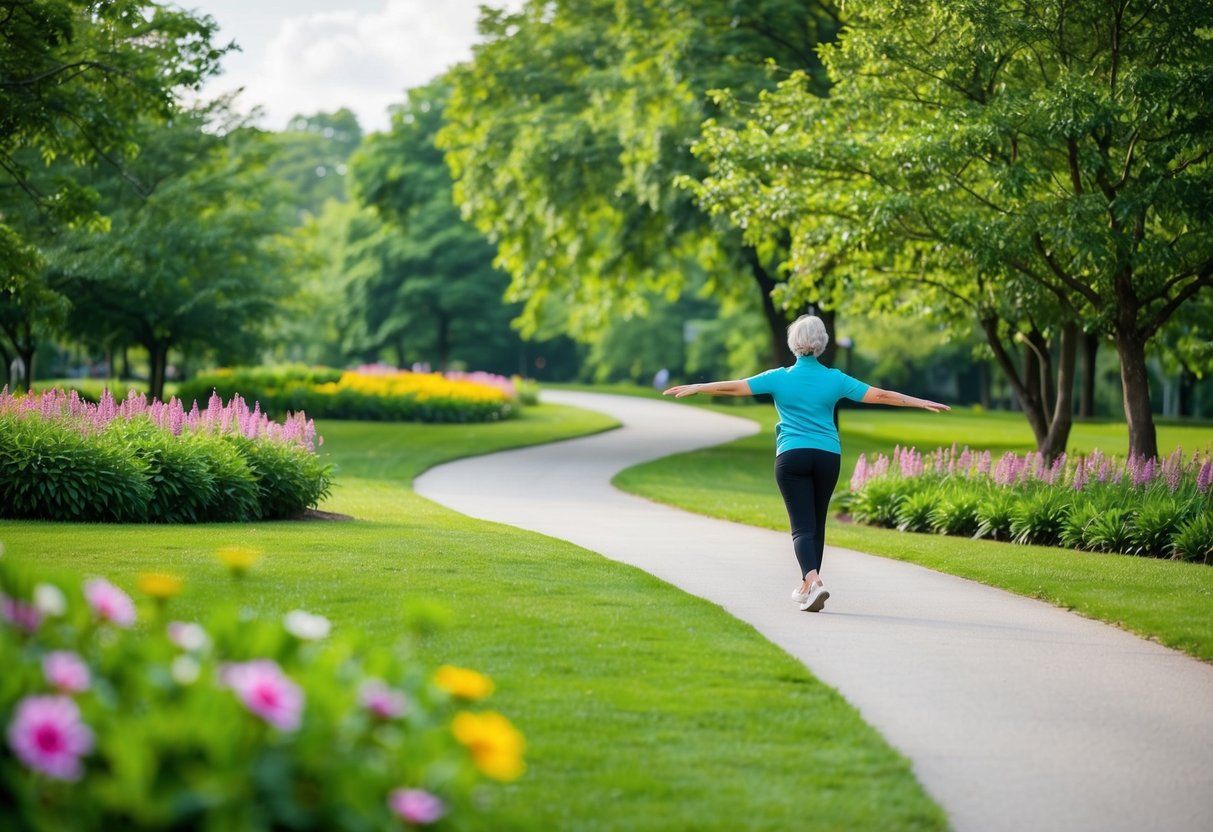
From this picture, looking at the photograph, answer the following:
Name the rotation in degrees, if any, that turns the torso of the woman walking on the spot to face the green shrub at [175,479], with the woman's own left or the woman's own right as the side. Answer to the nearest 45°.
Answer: approximately 45° to the woman's own left

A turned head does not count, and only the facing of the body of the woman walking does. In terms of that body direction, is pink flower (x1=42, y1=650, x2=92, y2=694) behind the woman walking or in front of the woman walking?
behind

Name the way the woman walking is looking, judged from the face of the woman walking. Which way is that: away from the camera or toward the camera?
away from the camera

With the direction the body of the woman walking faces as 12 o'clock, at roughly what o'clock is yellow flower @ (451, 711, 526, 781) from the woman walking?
The yellow flower is roughly at 6 o'clock from the woman walking.

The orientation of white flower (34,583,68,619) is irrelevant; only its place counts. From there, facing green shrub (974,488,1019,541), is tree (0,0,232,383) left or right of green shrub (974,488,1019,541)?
left

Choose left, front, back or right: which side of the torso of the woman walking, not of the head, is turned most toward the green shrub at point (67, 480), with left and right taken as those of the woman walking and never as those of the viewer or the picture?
left

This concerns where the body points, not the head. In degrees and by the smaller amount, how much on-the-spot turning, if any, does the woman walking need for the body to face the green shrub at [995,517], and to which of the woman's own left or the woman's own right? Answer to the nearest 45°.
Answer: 0° — they already face it

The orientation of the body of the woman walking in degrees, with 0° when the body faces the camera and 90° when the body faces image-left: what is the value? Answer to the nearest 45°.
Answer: approximately 180°

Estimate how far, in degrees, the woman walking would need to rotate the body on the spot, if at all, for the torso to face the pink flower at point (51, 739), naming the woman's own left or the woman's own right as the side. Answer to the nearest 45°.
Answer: approximately 180°

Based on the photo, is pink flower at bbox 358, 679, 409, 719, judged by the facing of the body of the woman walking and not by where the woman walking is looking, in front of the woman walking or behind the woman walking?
behind
